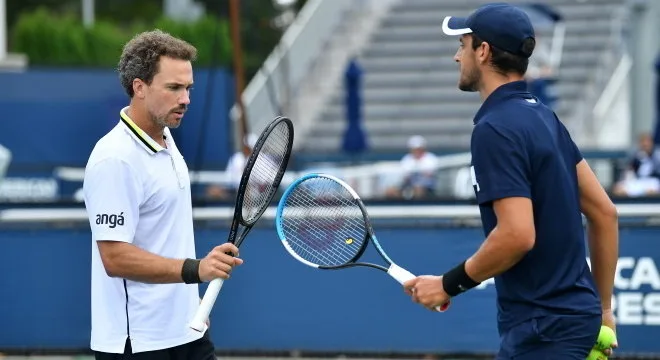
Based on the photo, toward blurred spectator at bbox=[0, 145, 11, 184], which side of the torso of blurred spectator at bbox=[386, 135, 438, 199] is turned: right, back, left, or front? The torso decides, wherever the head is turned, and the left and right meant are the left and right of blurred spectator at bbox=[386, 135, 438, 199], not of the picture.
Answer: right

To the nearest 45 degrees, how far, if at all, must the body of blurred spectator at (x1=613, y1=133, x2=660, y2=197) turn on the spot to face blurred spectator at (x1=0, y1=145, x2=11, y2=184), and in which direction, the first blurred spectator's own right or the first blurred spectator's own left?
approximately 90° to the first blurred spectator's own right

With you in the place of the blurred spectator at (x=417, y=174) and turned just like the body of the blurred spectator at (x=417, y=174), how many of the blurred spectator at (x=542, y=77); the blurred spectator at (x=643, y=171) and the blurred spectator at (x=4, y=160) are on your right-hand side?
1

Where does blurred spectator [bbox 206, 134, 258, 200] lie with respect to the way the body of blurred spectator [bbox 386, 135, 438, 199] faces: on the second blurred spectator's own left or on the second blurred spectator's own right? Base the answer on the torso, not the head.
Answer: on the second blurred spectator's own right

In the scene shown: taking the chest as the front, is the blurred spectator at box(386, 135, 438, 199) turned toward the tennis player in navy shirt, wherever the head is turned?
yes

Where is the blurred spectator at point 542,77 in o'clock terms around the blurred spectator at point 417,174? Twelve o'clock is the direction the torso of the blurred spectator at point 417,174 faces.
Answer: the blurred spectator at point 542,77 is roughly at 8 o'clock from the blurred spectator at point 417,174.

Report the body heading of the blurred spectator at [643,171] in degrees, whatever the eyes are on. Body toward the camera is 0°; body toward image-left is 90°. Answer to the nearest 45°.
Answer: approximately 0°

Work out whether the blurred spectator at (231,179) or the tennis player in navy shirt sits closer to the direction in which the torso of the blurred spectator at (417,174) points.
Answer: the tennis player in navy shirt
